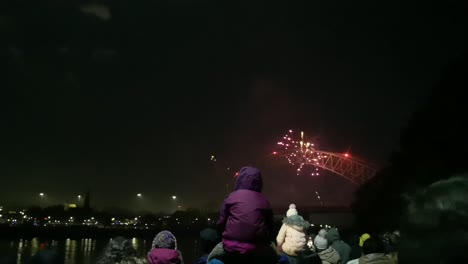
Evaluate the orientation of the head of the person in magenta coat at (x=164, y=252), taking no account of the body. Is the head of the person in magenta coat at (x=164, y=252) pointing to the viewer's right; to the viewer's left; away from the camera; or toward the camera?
away from the camera

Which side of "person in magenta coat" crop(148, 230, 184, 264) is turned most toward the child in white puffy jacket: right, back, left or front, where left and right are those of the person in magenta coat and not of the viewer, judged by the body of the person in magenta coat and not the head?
right

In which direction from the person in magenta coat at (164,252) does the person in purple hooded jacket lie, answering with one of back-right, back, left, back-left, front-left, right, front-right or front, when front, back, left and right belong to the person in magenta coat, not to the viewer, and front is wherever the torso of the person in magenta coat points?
back-right

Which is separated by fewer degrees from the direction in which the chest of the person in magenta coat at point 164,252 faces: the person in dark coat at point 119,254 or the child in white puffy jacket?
the child in white puffy jacket

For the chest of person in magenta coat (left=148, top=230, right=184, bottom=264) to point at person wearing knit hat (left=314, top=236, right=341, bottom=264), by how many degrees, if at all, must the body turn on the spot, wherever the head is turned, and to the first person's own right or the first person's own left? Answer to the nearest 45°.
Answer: approximately 45° to the first person's own right

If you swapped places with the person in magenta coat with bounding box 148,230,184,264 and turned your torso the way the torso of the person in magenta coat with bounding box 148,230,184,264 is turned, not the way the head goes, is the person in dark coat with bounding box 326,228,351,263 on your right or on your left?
on your right

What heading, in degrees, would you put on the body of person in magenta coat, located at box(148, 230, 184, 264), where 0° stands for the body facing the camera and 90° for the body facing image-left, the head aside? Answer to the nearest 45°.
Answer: approximately 180°
